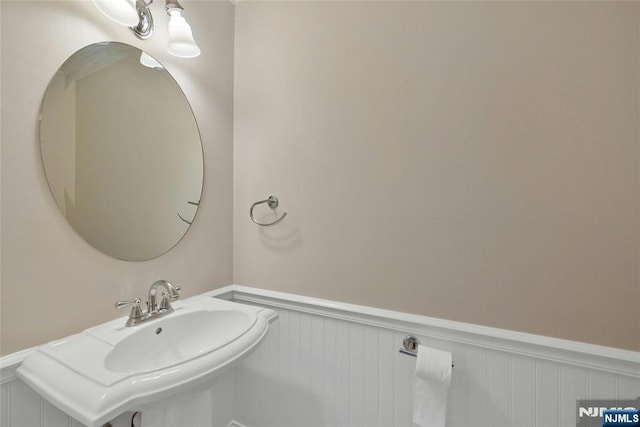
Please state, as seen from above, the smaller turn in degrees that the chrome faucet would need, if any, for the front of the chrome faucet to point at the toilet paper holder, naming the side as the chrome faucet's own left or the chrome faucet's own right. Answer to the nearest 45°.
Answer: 0° — it already faces it

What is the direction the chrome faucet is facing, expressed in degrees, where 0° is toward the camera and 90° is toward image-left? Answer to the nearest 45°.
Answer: approximately 315°

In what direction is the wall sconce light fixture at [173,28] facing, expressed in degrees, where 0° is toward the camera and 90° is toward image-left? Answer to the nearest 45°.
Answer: approximately 315°
